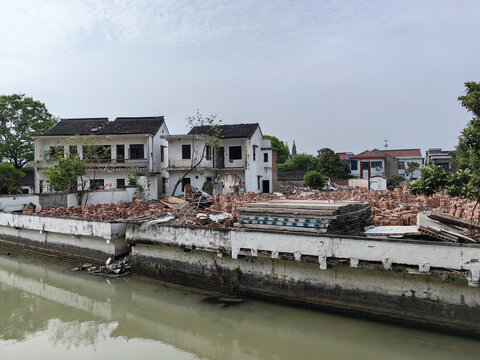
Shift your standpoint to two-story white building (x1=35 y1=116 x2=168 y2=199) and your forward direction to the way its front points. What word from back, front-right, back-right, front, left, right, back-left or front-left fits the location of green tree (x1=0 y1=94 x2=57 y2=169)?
back-right

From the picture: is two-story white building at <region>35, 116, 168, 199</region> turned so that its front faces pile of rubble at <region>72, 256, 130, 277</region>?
yes

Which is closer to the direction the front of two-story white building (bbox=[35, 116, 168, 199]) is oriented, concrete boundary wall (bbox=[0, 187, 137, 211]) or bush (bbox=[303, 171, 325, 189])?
the concrete boundary wall

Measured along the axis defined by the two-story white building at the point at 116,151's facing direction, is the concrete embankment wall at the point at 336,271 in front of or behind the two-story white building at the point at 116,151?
in front

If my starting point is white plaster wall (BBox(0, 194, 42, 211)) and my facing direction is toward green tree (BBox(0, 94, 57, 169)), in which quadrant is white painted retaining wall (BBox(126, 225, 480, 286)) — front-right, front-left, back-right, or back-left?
back-right

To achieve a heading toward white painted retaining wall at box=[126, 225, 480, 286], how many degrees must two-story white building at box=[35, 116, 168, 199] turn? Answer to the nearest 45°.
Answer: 0° — it already faces it

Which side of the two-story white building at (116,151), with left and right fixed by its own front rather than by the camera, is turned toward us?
front

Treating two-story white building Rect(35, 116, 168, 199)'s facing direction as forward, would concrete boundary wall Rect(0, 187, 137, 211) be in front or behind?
in front

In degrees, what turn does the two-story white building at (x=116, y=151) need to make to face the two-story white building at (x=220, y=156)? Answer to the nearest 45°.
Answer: approximately 90° to its left

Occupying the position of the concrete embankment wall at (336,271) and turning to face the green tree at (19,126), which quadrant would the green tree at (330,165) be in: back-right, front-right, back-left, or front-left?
front-right

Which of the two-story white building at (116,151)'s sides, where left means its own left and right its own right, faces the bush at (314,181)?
left

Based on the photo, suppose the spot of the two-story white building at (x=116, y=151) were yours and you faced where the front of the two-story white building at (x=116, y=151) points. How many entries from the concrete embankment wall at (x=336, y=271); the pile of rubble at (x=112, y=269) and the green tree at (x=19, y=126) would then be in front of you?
2

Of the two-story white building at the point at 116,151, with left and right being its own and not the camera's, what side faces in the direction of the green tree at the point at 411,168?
left

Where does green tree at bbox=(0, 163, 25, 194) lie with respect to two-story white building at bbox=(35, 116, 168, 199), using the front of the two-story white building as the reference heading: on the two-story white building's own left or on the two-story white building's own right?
on the two-story white building's own right
